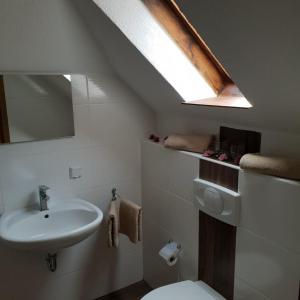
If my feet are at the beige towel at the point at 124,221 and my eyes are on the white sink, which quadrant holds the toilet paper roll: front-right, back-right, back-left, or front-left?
back-left

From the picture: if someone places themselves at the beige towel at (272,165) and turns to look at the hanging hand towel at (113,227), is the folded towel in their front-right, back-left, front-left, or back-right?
front-right

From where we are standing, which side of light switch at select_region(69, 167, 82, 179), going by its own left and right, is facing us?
front

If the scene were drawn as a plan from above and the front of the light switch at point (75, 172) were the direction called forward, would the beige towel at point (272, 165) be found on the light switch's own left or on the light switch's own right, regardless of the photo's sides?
on the light switch's own left

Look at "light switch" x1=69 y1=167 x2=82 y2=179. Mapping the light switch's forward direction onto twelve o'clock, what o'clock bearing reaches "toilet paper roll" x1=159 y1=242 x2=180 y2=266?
The toilet paper roll is roughly at 10 o'clock from the light switch.
